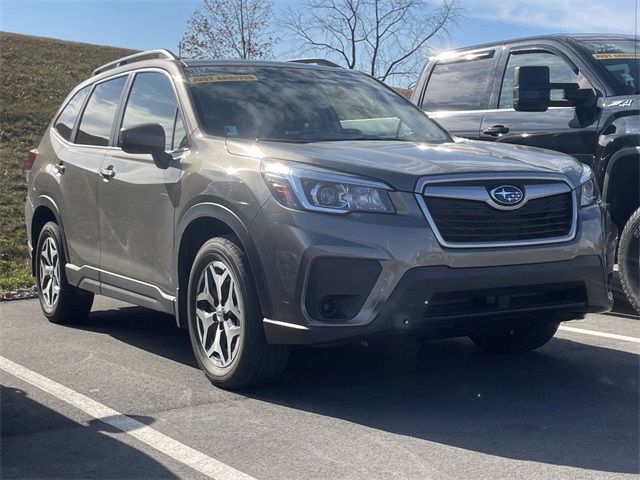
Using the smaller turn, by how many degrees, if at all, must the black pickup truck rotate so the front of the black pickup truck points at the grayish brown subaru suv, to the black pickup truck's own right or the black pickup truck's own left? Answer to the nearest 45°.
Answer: approximately 90° to the black pickup truck's own right

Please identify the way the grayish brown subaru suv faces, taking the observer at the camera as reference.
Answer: facing the viewer and to the right of the viewer

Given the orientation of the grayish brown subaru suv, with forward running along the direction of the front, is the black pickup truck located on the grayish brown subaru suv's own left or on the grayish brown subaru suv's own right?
on the grayish brown subaru suv's own left

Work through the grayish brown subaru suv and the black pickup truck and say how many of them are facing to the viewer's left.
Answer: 0

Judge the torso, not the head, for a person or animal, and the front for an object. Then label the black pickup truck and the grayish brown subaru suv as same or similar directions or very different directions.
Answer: same or similar directions
